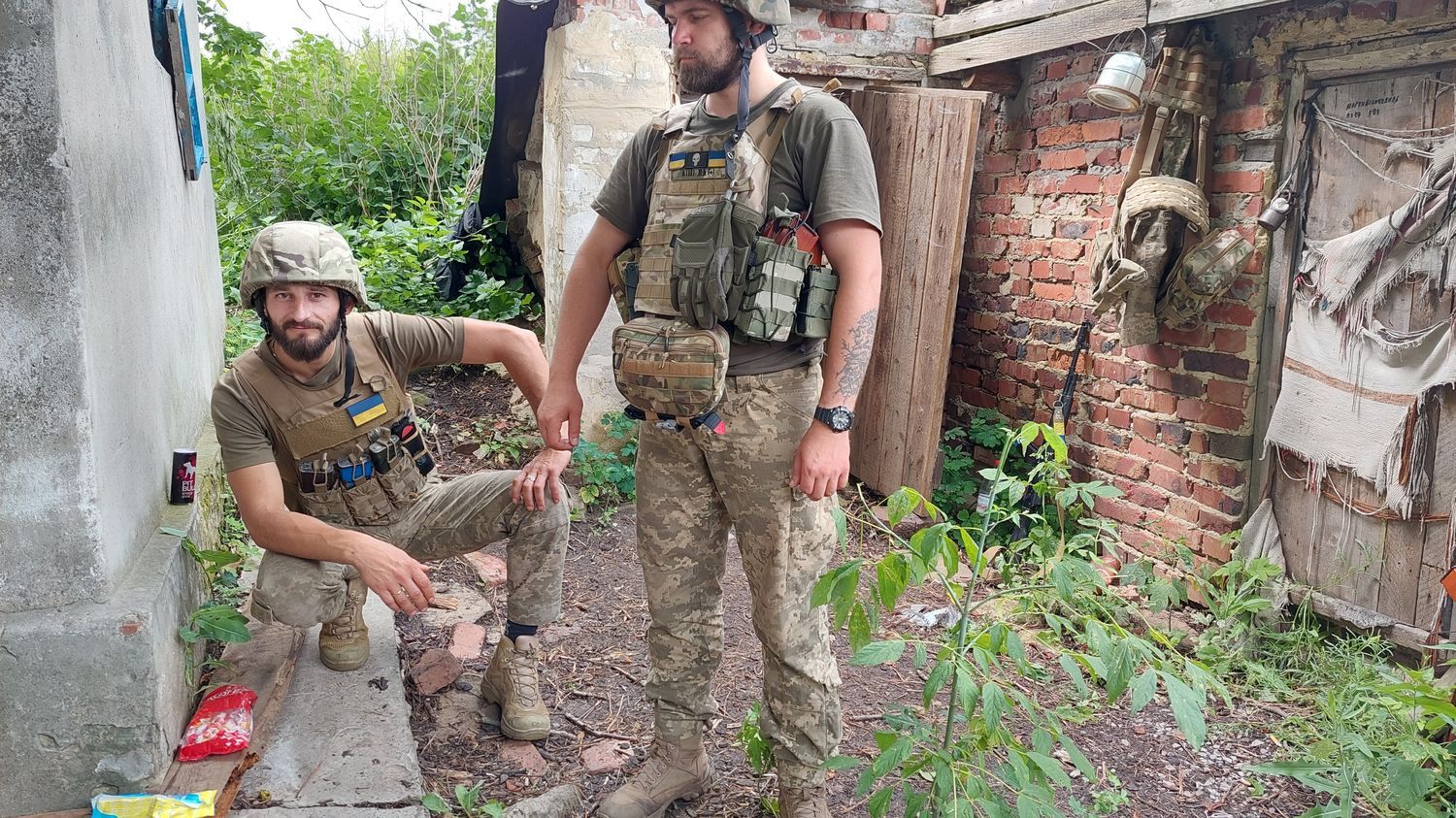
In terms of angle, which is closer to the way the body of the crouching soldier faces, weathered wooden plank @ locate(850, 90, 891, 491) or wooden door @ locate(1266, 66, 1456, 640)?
the wooden door

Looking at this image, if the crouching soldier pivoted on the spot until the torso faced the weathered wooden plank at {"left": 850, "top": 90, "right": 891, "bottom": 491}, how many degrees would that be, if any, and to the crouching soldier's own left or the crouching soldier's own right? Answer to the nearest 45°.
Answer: approximately 135° to the crouching soldier's own left

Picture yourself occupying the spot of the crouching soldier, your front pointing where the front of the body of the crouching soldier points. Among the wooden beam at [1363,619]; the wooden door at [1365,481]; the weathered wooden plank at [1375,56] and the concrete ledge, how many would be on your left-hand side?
3

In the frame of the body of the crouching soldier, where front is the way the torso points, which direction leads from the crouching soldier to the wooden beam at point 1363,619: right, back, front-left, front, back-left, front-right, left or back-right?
left

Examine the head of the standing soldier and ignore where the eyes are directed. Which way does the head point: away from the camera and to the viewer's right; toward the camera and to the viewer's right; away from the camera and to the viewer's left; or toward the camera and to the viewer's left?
toward the camera and to the viewer's left

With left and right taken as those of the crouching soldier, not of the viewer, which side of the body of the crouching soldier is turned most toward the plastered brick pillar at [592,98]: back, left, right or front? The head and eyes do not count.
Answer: back

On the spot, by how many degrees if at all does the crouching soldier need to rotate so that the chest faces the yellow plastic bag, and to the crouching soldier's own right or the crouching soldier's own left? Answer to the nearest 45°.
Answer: approximately 45° to the crouching soldier's own right

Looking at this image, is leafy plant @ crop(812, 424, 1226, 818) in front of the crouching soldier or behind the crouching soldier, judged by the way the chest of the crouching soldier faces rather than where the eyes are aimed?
in front

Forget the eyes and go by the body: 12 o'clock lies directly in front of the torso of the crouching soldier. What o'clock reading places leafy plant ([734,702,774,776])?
The leafy plant is roughly at 10 o'clock from the crouching soldier.

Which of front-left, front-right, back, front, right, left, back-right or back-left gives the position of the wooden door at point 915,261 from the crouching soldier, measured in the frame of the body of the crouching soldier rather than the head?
back-left

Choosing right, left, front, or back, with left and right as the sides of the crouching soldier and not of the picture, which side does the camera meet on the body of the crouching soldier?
front

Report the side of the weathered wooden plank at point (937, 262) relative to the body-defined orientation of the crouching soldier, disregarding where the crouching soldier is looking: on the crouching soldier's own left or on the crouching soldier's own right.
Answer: on the crouching soldier's own left
